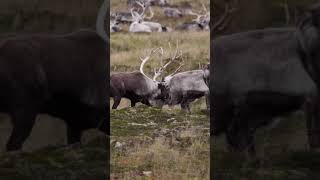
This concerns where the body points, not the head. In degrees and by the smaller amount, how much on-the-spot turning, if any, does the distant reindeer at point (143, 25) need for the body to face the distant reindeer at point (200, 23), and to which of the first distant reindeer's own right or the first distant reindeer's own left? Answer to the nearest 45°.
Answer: approximately 180°

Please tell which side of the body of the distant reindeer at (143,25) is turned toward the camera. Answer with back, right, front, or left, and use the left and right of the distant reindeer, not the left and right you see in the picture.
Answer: left

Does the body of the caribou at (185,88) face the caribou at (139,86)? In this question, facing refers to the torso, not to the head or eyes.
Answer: yes

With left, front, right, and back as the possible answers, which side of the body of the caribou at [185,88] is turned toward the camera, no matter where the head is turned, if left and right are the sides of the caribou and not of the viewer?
left

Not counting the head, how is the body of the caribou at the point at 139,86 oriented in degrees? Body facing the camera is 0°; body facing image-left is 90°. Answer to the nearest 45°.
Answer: approximately 270°
